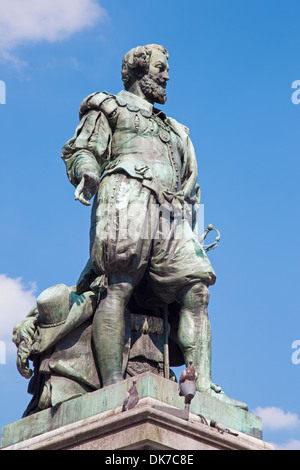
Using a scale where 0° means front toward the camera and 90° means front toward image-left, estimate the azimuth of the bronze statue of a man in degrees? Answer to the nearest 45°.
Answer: approximately 315°
